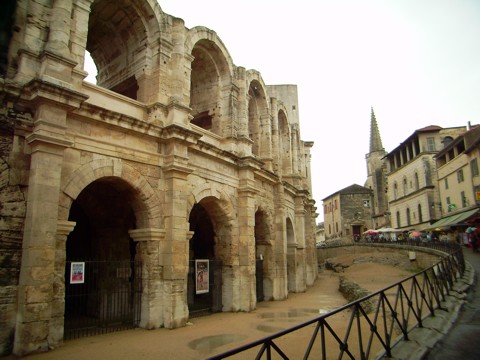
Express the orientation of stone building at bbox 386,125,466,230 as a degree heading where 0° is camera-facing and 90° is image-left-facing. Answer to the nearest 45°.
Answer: approximately 45°

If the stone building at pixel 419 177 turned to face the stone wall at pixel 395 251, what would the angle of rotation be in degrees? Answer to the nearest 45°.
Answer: approximately 45° to its left

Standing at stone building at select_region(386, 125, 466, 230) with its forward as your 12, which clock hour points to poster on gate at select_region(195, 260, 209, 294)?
The poster on gate is roughly at 11 o'clock from the stone building.

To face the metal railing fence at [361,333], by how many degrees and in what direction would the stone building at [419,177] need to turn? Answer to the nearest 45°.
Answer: approximately 45° to its left

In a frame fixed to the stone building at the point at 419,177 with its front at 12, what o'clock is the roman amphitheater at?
The roman amphitheater is roughly at 11 o'clock from the stone building.
